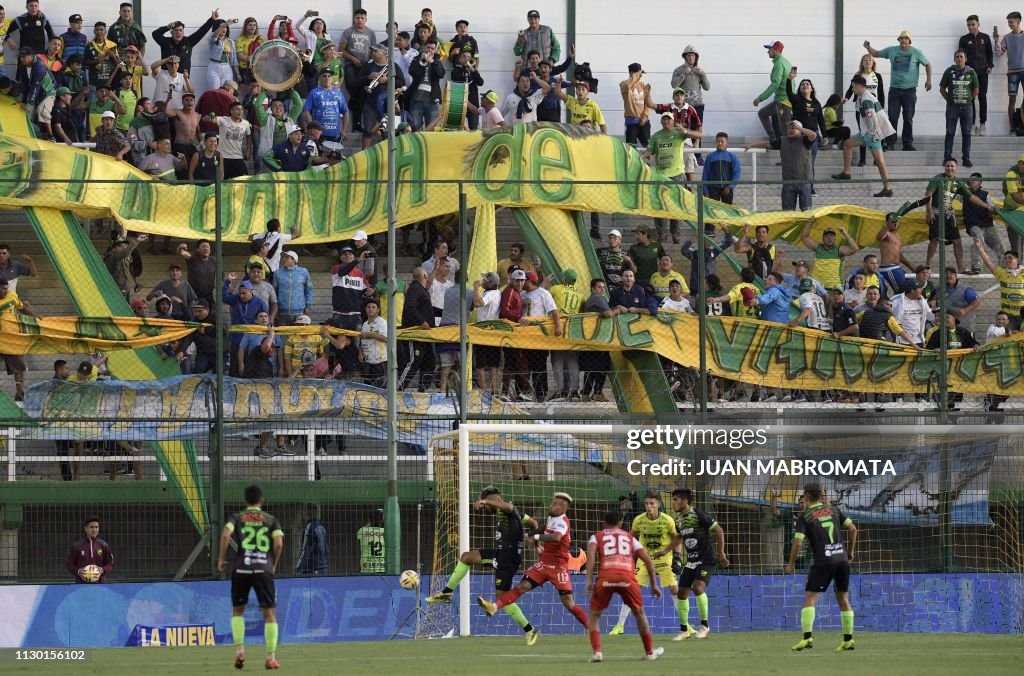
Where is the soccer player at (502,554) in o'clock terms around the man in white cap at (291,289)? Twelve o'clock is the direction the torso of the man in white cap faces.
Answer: The soccer player is roughly at 11 o'clock from the man in white cap.

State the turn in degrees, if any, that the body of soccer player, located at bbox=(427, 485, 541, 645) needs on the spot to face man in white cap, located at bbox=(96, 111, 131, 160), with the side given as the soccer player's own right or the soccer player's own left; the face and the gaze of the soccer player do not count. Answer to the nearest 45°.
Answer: approximately 45° to the soccer player's own right

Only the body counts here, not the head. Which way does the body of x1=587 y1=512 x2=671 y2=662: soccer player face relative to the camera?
away from the camera

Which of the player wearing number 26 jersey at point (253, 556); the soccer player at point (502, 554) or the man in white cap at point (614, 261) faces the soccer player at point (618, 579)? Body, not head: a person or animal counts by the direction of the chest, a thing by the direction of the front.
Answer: the man in white cap

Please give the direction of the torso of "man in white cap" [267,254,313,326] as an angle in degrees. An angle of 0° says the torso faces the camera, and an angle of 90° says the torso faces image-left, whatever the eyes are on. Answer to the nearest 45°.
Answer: approximately 0°

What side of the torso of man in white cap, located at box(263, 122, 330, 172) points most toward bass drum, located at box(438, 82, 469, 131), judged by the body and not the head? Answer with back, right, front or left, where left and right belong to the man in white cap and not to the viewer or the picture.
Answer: left

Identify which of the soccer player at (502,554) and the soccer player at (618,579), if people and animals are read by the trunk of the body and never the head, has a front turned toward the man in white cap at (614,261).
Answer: the soccer player at (618,579)

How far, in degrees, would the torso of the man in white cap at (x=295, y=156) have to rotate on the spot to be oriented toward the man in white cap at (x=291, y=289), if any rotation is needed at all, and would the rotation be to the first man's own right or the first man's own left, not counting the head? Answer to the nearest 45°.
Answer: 0° — they already face them

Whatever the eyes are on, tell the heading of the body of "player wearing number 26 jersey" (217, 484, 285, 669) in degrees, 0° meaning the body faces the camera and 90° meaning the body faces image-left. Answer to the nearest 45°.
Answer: approximately 180°

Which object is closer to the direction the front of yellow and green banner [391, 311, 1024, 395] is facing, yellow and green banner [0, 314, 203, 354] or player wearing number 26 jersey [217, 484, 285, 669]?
the player wearing number 26 jersey
